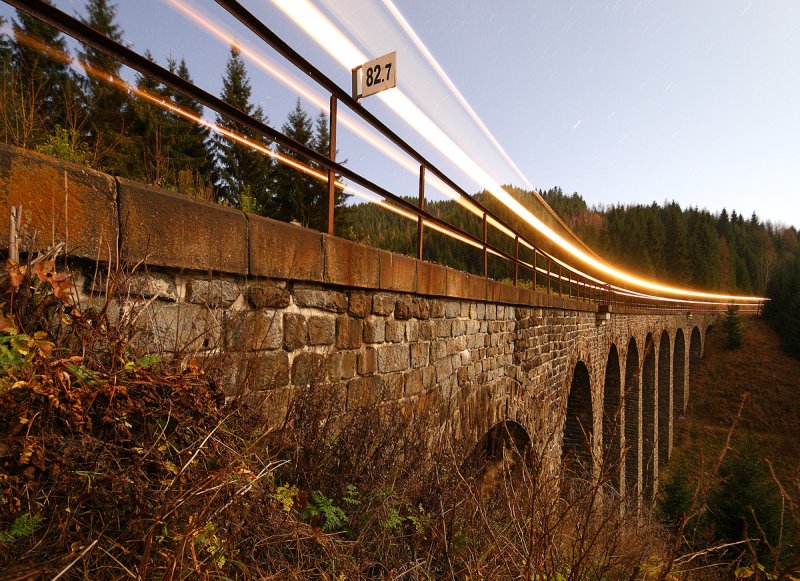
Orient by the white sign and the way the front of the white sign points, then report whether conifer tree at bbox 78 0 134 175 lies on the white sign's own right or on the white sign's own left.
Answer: on the white sign's own right

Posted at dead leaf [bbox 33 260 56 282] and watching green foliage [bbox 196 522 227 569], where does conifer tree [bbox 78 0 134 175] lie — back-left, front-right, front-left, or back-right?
back-left

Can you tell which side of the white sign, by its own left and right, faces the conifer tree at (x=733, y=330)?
back

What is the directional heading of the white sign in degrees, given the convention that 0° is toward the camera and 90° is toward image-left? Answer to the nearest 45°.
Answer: approximately 45°
